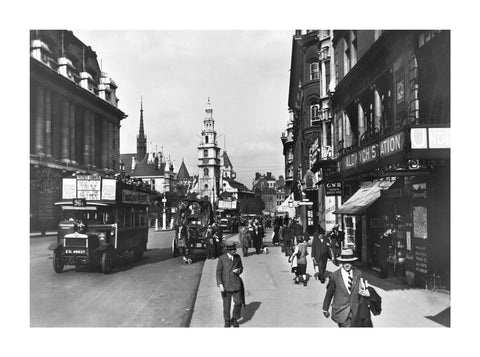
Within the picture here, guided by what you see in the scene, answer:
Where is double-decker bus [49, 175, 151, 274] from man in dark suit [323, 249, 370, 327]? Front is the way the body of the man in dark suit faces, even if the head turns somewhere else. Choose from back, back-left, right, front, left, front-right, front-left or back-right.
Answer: back-right

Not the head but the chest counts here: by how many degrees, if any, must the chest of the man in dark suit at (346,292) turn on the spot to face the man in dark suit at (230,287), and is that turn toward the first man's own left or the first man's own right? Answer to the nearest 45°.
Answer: approximately 135° to the first man's own right

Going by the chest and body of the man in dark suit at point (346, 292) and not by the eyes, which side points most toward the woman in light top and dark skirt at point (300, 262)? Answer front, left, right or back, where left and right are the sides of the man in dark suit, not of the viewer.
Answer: back

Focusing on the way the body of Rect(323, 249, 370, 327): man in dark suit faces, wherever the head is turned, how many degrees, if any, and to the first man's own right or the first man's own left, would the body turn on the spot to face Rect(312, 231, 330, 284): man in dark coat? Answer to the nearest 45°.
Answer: approximately 180°

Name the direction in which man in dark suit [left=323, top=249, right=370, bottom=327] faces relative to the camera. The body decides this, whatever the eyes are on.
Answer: toward the camera
